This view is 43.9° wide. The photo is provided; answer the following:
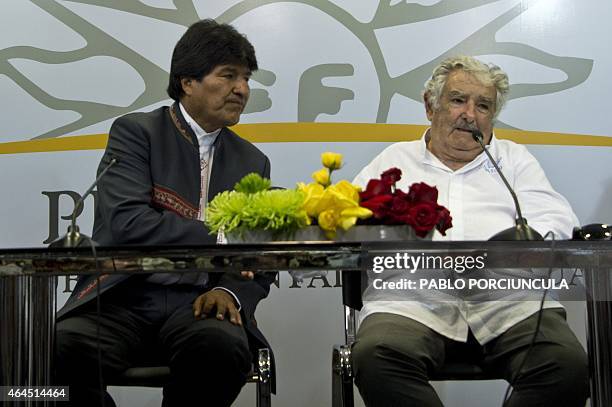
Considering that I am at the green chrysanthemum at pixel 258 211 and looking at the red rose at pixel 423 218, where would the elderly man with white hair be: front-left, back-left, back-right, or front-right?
front-left

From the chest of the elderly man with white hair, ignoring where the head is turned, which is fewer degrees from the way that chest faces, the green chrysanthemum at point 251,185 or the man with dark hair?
the green chrysanthemum

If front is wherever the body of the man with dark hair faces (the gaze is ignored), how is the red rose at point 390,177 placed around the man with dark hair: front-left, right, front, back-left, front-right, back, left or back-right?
front

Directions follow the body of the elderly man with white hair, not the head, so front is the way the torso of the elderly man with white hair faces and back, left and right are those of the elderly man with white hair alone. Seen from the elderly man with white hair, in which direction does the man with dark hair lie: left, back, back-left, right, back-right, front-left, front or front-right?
right

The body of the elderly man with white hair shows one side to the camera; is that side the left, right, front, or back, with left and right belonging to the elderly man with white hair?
front

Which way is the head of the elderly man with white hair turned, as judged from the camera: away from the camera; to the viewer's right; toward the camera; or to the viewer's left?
toward the camera

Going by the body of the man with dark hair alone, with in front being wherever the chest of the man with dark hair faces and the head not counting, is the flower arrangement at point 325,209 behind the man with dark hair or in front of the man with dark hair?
in front

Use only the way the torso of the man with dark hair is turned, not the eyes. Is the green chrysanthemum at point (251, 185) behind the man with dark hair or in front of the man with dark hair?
in front

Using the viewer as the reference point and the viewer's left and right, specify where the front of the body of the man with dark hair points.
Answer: facing the viewer and to the right of the viewer

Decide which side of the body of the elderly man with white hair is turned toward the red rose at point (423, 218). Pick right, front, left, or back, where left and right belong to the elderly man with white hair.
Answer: front

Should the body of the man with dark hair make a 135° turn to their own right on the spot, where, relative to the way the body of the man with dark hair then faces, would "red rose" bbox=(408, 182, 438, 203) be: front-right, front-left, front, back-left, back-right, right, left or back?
back-left

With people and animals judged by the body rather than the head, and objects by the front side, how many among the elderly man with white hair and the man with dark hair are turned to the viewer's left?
0

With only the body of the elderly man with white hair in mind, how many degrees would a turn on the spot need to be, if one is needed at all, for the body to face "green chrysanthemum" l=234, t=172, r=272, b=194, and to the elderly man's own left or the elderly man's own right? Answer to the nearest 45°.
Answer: approximately 45° to the elderly man's own right
